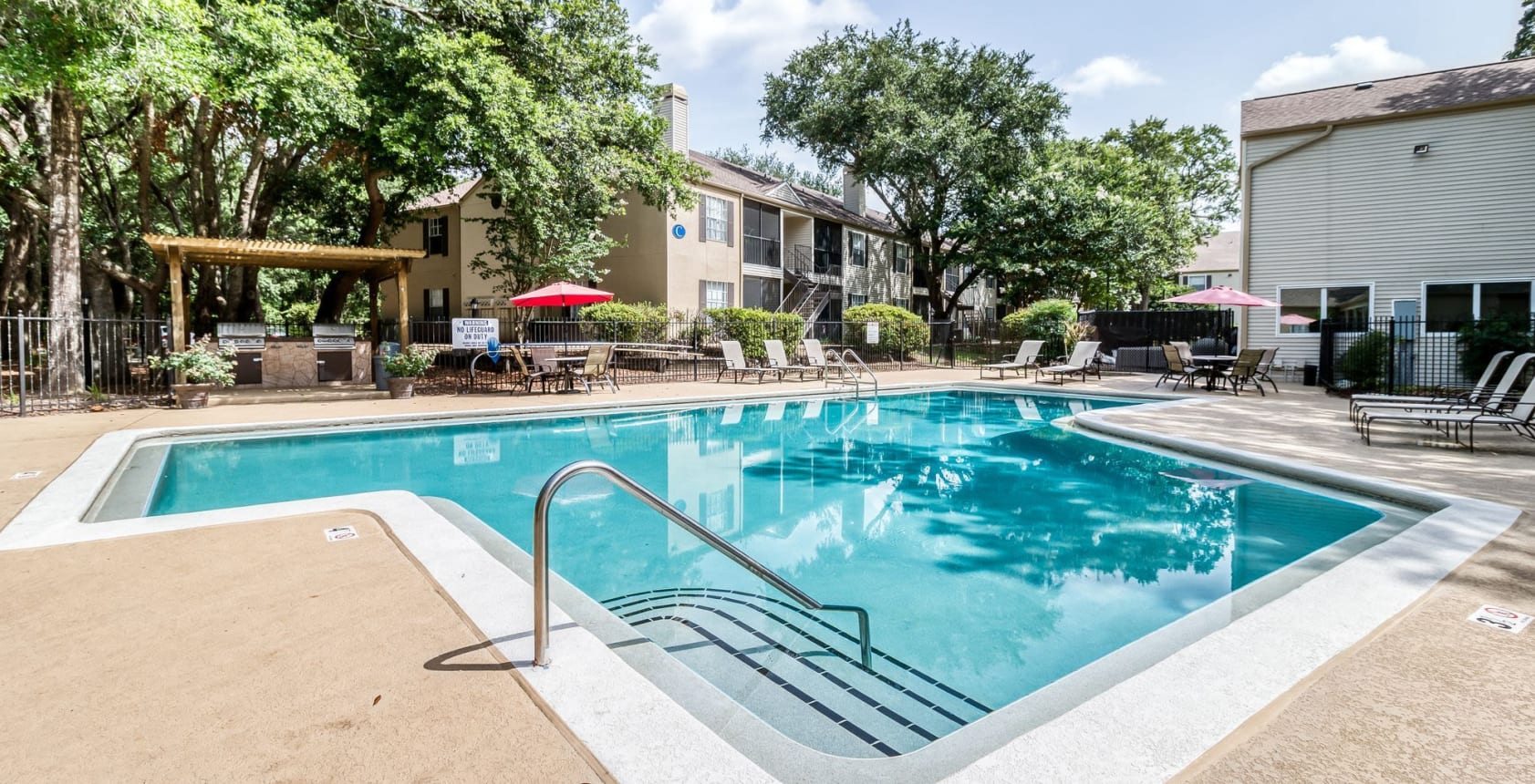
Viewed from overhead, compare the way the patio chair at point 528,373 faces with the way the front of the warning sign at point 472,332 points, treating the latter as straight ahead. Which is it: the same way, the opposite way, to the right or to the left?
to the left

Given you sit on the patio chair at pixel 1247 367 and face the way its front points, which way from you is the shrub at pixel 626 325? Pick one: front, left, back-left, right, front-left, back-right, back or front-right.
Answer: front-left

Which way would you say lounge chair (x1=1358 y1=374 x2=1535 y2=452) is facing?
to the viewer's left

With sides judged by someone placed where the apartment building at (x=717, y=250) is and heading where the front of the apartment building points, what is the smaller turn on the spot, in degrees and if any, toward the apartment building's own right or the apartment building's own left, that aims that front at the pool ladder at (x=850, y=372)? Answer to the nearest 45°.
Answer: approximately 45° to the apartment building's own right

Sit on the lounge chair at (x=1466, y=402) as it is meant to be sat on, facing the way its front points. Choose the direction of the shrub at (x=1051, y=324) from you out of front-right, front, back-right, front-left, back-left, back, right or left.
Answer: front-right

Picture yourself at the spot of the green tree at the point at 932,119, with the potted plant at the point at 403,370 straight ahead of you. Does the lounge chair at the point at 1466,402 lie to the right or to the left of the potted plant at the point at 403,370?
left

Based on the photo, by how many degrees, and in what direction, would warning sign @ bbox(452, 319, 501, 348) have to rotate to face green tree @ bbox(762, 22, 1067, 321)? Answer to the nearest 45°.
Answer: approximately 135° to its left

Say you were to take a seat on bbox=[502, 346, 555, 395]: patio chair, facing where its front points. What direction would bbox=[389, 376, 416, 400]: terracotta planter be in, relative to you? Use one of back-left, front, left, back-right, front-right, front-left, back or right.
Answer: back

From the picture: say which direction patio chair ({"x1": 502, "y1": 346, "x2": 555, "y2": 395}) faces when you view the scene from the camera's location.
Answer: facing to the right of the viewer

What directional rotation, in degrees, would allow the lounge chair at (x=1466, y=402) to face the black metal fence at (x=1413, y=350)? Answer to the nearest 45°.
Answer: approximately 90° to its right

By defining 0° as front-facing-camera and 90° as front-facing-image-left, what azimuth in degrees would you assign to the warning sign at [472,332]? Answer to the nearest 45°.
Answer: approximately 0°

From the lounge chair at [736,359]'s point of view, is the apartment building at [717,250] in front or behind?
behind

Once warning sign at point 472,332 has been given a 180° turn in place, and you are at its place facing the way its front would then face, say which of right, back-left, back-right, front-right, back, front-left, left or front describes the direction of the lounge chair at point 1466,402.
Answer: back-right

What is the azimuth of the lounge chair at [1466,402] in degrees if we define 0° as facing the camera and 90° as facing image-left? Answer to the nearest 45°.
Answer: approximately 90°
